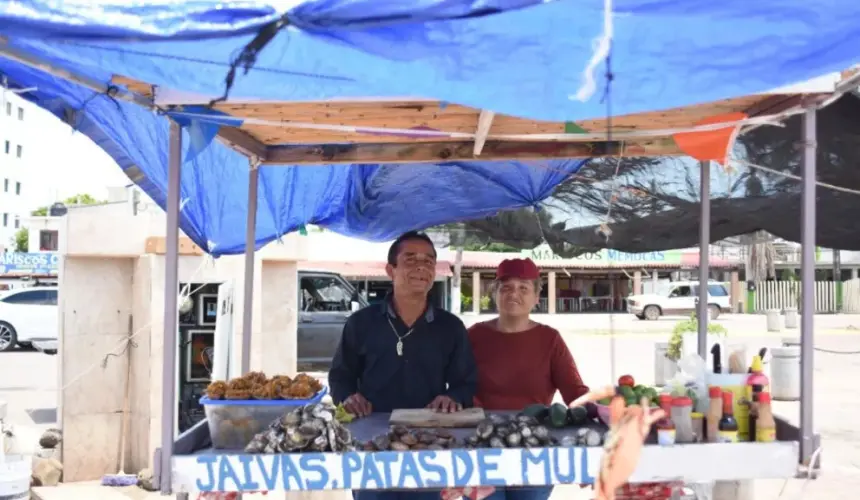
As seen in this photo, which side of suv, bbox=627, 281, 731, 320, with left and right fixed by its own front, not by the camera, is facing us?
left

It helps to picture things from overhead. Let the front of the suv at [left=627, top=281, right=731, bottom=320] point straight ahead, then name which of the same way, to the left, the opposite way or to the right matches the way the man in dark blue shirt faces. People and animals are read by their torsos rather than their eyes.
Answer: to the left
